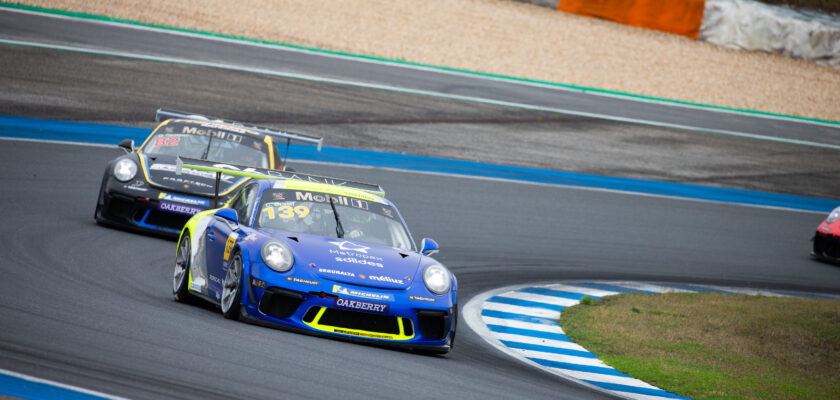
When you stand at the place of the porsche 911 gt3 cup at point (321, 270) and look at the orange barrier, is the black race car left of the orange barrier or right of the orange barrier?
left

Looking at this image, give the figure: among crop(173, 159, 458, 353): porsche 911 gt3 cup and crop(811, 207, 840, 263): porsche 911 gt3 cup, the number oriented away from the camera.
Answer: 0

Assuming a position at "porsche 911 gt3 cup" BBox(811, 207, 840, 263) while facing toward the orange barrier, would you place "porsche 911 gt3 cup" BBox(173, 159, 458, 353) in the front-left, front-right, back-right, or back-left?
back-left

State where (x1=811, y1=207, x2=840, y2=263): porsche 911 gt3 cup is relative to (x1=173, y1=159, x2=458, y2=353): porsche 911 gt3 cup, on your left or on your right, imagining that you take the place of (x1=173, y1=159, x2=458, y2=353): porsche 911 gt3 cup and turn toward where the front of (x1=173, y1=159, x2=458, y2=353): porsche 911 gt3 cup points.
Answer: on your left

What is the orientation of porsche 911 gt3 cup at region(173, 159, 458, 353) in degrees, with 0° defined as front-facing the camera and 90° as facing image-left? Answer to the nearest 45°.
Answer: approximately 315°

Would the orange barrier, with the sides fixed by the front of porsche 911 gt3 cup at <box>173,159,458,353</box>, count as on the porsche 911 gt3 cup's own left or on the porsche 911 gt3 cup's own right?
on the porsche 911 gt3 cup's own left
